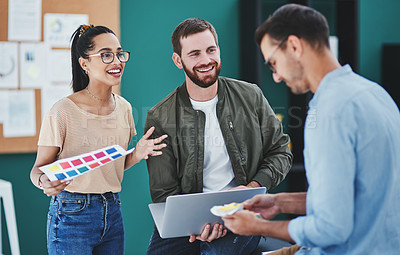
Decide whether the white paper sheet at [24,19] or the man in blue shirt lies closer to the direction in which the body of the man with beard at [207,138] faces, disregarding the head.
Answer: the man in blue shirt

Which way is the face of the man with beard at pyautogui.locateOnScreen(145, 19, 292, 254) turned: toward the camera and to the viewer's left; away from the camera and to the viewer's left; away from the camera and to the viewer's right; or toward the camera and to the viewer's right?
toward the camera and to the viewer's right

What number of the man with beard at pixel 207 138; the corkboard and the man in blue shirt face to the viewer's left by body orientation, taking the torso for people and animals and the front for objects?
1

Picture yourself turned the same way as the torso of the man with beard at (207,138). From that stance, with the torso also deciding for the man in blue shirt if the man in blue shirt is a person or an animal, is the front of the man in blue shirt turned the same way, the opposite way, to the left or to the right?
to the right

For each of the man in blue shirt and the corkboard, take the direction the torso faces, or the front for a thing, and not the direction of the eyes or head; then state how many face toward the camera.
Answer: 1

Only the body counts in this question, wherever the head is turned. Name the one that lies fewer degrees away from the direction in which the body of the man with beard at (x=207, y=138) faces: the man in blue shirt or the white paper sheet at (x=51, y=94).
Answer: the man in blue shirt

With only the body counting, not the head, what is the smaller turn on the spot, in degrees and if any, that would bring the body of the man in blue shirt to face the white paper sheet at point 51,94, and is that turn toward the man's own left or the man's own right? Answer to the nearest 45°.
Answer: approximately 45° to the man's own right

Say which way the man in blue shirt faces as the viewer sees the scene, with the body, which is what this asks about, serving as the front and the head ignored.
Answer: to the viewer's left
